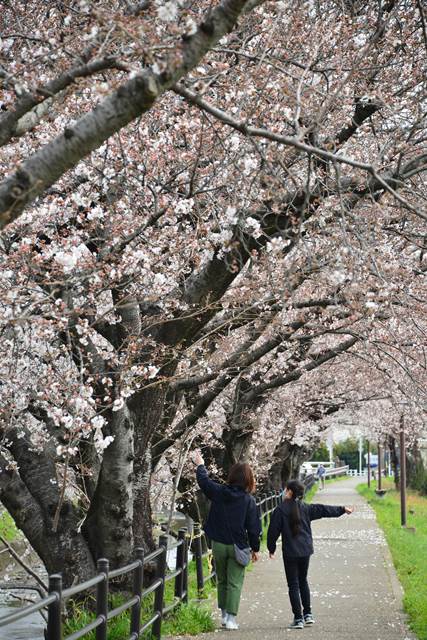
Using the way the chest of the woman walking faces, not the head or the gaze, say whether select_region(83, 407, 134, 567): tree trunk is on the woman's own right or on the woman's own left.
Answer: on the woman's own left

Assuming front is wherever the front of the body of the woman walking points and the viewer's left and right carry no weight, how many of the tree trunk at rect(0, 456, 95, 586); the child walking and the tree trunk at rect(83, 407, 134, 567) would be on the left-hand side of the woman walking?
2

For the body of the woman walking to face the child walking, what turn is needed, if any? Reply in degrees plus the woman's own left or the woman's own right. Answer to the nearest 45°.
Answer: approximately 45° to the woman's own right

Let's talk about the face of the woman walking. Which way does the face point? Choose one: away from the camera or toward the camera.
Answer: away from the camera

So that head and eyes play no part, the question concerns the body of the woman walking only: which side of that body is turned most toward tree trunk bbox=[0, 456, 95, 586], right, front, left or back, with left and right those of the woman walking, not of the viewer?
left

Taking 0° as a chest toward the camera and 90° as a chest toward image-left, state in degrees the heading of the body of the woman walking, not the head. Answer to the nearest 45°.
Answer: approximately 180°
